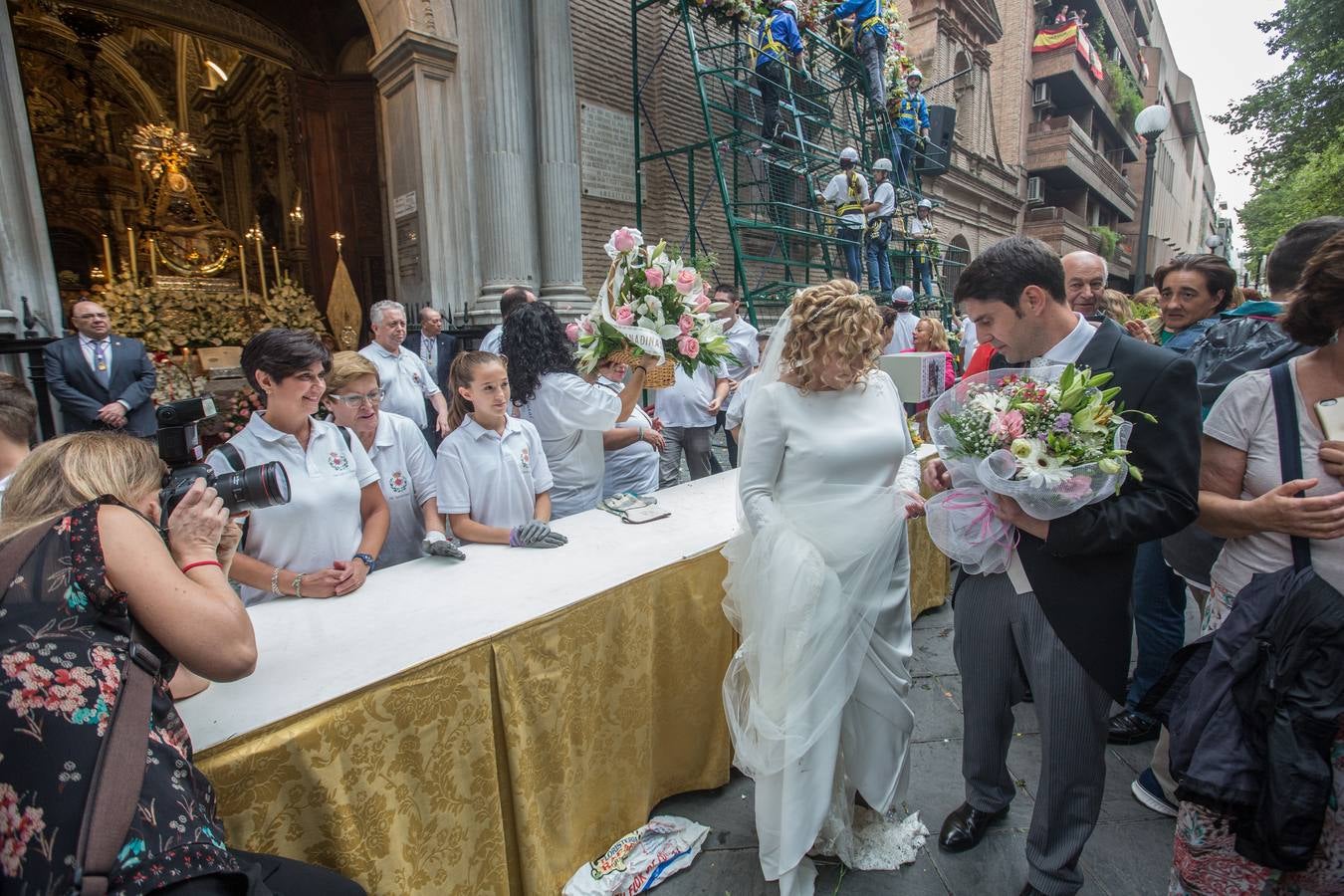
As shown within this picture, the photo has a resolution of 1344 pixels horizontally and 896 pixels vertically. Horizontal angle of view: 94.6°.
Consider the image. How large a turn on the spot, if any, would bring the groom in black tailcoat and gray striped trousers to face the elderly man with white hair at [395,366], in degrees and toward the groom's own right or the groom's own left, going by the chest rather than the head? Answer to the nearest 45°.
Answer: approximately 45° to the groom's own right

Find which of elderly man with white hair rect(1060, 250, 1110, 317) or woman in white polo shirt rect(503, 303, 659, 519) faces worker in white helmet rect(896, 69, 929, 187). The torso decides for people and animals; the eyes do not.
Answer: the woman in white polo shirt

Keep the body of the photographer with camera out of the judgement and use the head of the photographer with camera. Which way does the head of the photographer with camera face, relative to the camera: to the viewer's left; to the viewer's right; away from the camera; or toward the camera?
to the viewer's right

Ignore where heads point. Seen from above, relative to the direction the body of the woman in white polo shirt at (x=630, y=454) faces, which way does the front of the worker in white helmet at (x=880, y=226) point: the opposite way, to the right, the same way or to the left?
the opposite way

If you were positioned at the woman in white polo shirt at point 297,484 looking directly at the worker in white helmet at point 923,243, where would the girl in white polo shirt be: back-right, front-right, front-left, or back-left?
front-right

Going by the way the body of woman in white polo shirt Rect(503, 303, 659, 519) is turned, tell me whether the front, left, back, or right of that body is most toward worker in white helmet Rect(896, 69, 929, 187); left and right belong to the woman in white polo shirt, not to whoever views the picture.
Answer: front

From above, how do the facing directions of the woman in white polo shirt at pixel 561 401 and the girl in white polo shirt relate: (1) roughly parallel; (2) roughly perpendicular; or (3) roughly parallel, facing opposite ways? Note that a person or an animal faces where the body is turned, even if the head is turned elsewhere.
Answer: roughly perpendicular

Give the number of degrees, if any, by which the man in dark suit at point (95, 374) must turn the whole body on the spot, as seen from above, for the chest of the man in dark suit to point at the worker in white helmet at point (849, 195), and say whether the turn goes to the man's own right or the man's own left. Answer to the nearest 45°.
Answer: approximately 90° to the man's own left

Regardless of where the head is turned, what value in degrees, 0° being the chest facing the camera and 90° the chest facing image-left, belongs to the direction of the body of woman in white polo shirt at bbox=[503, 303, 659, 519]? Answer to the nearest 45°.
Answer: approximately 225°

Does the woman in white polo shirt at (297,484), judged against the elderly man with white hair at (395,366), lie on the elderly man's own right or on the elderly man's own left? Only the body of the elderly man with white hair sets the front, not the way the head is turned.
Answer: on the elderly man's own right

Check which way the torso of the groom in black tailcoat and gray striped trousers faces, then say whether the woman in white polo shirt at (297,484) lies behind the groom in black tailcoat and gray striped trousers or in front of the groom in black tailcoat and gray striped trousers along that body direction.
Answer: in front

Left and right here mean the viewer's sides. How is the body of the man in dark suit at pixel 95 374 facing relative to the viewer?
facing the viewer

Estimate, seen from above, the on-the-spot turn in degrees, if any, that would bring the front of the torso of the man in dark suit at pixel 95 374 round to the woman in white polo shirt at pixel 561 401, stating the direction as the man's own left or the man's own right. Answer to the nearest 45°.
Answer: approximately 45° to the man's own left

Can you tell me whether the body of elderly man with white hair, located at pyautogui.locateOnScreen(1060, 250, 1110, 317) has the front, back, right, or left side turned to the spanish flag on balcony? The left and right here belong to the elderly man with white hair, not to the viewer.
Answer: back

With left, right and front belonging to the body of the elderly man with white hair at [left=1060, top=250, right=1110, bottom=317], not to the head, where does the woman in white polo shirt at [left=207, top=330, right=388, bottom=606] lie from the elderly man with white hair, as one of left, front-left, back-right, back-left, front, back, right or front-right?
front-right
